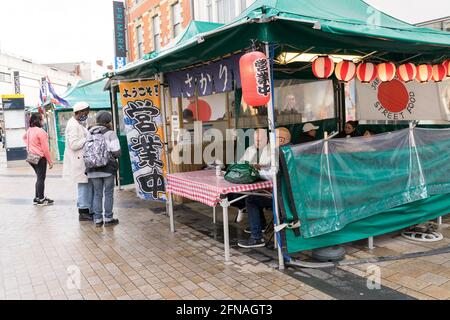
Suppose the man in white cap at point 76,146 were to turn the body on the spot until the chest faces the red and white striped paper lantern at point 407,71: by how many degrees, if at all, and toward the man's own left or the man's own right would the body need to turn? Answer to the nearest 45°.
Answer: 0° — they already face it

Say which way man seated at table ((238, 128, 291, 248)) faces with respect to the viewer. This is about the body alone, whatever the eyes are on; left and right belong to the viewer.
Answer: facing to the left of the viewer

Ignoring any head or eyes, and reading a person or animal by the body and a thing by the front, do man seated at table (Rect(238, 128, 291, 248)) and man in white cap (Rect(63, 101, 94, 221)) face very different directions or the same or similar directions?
very different directions

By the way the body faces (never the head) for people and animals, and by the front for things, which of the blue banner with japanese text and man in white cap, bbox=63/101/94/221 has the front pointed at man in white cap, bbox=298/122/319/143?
man in white cap, bbox=63/101/94/221

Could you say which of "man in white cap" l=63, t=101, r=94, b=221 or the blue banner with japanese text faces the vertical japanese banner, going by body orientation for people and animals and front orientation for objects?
the man in white cap

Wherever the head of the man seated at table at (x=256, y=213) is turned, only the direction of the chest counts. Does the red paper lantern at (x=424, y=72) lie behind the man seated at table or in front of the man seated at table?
behind

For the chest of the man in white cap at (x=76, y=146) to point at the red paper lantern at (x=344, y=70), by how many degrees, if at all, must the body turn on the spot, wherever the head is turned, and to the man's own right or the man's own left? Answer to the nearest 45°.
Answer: approximately 45° to the man's own right
